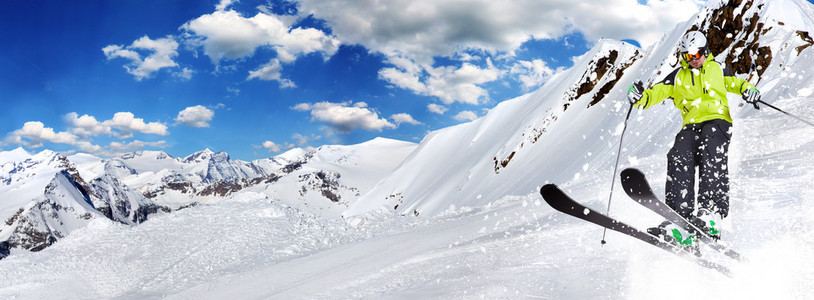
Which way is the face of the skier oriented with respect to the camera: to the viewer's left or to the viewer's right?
to the viewer's left

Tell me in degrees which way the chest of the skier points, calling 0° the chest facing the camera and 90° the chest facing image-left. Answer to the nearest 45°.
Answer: approximately 0°
